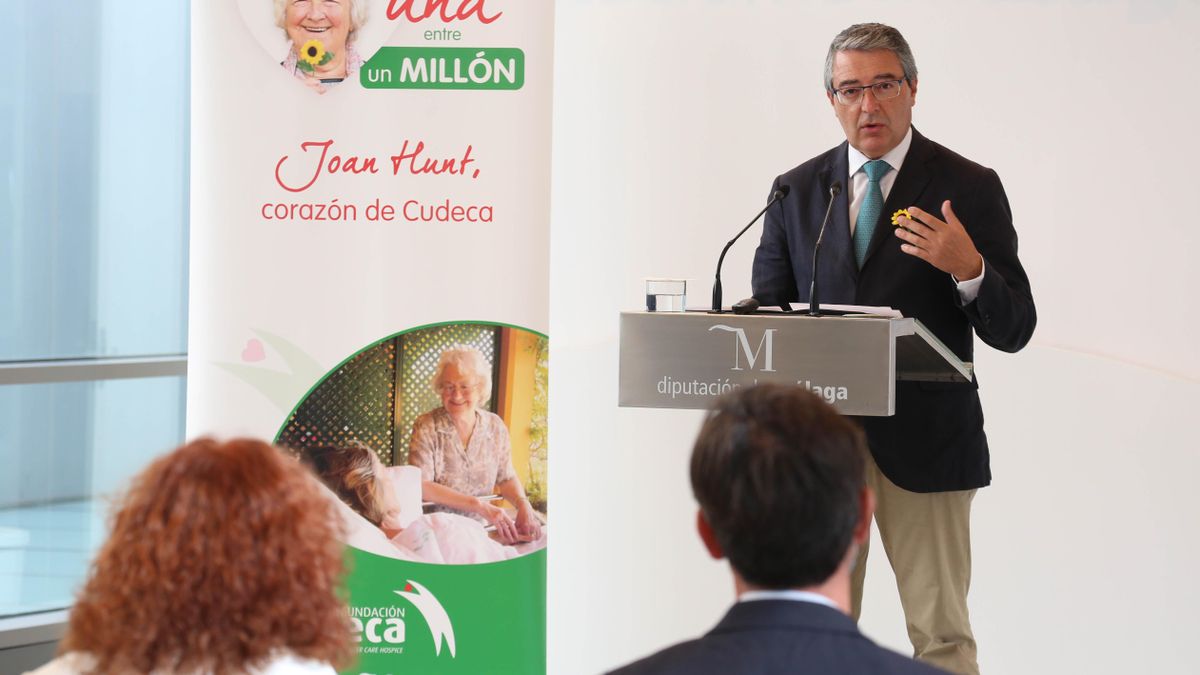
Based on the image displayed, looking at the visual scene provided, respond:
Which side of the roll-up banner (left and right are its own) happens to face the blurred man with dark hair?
front

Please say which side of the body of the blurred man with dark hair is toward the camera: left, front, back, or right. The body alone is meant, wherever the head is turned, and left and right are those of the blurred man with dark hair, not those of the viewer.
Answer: back

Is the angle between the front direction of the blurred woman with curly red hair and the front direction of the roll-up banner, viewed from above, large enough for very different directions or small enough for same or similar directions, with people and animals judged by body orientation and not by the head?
very different directions

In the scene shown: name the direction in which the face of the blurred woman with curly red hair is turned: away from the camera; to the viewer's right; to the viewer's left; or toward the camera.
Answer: away from the camera

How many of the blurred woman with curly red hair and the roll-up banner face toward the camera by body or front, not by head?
1

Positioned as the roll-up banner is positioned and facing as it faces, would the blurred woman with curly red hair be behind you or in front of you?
in front

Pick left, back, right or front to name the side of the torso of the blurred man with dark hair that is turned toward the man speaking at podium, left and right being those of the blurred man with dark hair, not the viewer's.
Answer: front

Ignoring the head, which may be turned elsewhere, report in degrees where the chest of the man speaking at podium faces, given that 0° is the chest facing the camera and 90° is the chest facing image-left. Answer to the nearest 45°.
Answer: approximately 45°

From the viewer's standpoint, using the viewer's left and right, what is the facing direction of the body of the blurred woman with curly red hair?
facing away from the viewer

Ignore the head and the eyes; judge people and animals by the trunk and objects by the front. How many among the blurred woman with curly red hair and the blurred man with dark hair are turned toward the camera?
0

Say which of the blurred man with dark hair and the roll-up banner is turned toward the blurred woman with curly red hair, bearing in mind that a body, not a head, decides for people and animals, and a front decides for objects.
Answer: the roll-up banner

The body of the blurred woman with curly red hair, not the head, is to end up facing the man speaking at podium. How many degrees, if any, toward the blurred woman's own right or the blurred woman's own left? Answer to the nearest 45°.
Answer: approximately 45° to the blurred woman's own right

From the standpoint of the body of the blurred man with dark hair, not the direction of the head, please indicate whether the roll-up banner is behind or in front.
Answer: in front

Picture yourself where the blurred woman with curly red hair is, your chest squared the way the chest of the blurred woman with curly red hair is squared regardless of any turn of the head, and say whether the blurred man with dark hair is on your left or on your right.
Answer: on your right

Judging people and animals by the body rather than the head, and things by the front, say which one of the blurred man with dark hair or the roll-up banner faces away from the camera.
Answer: the blurred man with dark hair

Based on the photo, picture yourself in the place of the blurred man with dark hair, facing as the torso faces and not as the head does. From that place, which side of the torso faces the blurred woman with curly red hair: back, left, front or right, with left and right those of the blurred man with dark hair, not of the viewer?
left
